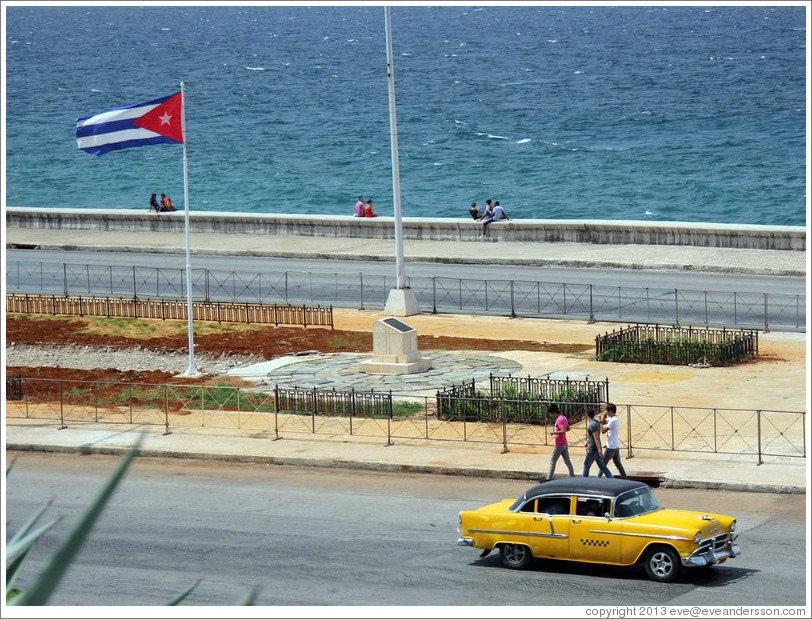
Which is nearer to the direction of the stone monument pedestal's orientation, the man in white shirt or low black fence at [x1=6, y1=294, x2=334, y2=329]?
the man in white shirt

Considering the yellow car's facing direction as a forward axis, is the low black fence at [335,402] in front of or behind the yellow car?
behind

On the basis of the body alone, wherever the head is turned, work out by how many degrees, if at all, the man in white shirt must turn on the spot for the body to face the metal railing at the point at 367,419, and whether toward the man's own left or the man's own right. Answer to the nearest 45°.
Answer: approximately 45° to the man's own right

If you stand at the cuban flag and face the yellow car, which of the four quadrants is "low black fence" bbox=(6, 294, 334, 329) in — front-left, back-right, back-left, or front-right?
back-left

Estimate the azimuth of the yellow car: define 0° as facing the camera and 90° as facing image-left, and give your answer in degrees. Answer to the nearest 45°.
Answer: approximately 315°
